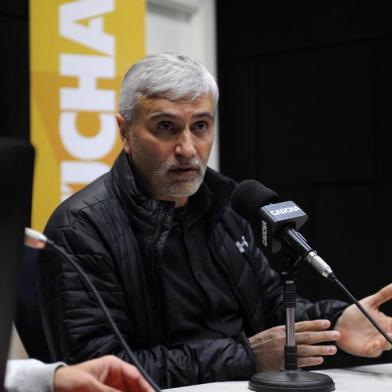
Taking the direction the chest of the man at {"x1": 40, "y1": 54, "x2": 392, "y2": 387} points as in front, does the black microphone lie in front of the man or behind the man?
in front

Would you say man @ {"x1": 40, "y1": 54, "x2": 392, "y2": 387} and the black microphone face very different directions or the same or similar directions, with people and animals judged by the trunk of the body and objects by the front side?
very different directions

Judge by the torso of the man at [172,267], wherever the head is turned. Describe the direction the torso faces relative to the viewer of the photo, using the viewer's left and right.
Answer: facing the viewer and to the right of the viewer

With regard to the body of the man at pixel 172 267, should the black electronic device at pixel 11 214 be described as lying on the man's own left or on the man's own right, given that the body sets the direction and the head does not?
on the man's own right

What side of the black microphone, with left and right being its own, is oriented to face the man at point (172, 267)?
front
